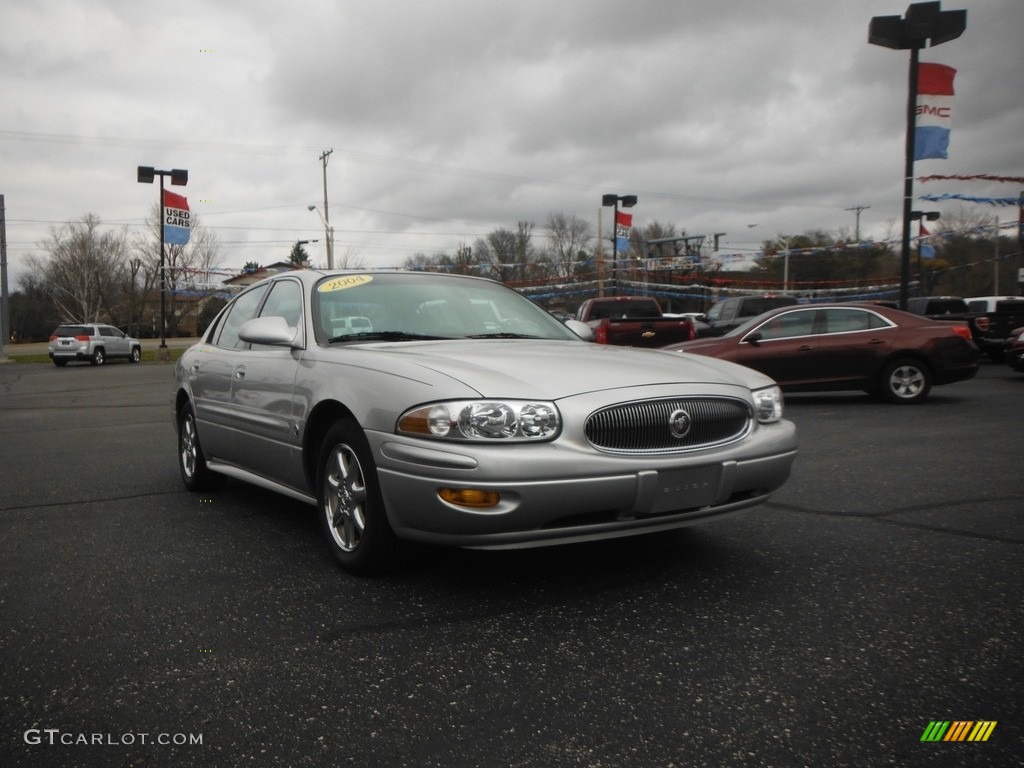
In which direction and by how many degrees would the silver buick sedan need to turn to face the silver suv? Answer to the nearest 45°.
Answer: approximately 180°

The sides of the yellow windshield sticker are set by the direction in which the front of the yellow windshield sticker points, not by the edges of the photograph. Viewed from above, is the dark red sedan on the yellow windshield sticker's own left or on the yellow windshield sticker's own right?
on the yellow windshield sticker's own left

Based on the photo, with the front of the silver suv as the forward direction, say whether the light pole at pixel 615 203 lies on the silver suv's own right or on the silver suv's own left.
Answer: on the silver suv's own right

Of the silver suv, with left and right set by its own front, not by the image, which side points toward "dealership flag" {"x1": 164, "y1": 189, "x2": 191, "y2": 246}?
front

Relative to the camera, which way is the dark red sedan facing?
to the viewer's left

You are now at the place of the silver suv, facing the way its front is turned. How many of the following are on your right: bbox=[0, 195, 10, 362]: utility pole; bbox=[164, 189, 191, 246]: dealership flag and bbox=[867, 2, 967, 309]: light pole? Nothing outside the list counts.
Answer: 2

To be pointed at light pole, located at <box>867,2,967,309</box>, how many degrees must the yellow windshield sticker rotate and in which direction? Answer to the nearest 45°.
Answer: approximately 90° to its left

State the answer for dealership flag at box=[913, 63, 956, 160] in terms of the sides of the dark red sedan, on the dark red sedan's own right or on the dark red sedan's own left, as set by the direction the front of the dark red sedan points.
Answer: on the dark red sedan's own right

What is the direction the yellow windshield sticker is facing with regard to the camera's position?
facing the viewer and to the right of the viewer

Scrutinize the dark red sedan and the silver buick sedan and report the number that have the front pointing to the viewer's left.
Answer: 1

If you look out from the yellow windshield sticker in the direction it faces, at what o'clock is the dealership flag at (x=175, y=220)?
The dealership flag is roughly at 7 o'clock from the yellow windshield sticker.

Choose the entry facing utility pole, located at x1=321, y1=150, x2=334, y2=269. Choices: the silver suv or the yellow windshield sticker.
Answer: the silver suv

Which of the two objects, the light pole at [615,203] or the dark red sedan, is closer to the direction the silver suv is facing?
the light pole

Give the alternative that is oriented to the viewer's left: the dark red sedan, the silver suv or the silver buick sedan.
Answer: the dark red sedan
